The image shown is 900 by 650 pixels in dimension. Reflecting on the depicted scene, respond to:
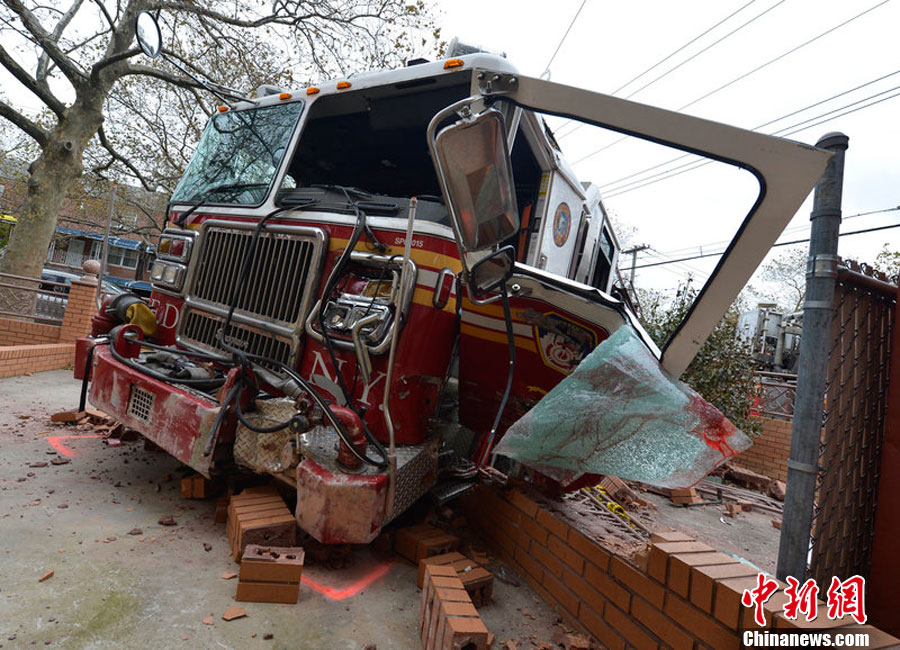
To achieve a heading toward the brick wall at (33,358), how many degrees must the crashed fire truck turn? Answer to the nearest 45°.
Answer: approximately 90° to its right

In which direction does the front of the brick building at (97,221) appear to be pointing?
toward the camera

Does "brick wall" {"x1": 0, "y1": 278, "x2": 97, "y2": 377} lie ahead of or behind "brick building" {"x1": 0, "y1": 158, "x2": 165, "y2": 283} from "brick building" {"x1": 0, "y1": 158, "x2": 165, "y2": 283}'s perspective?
ahead

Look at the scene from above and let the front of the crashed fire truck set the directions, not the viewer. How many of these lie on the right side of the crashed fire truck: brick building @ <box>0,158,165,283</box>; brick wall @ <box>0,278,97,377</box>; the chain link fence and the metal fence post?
2

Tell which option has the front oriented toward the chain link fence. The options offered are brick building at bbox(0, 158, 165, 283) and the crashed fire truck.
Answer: the brick building

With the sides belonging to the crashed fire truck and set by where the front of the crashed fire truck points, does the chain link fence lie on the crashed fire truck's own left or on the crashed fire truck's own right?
on the crashed fire truck's own left

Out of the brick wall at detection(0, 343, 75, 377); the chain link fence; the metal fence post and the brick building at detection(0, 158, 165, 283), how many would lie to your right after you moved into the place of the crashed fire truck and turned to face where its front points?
2

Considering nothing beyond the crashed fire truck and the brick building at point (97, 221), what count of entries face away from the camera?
0

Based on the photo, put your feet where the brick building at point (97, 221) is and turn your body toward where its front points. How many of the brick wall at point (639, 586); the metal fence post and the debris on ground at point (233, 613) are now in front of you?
3

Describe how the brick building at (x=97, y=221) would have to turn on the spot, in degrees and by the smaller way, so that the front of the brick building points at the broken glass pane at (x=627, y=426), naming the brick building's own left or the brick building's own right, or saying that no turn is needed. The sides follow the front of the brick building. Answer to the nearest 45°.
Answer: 0° — it already faces it

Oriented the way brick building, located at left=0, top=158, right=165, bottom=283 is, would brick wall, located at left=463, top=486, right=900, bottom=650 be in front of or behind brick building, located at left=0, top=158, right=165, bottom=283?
in front

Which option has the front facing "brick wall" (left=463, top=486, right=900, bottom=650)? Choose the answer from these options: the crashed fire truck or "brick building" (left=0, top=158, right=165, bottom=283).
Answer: the brick building

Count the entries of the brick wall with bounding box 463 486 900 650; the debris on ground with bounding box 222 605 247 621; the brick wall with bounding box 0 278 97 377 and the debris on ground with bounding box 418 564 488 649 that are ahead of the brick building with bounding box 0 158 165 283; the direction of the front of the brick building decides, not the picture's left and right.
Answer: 4

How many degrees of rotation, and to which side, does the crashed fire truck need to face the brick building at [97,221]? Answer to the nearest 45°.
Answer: approximately 90° to its right

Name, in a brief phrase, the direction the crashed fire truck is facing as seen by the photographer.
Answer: facing the viewer and to the left of the viewer
